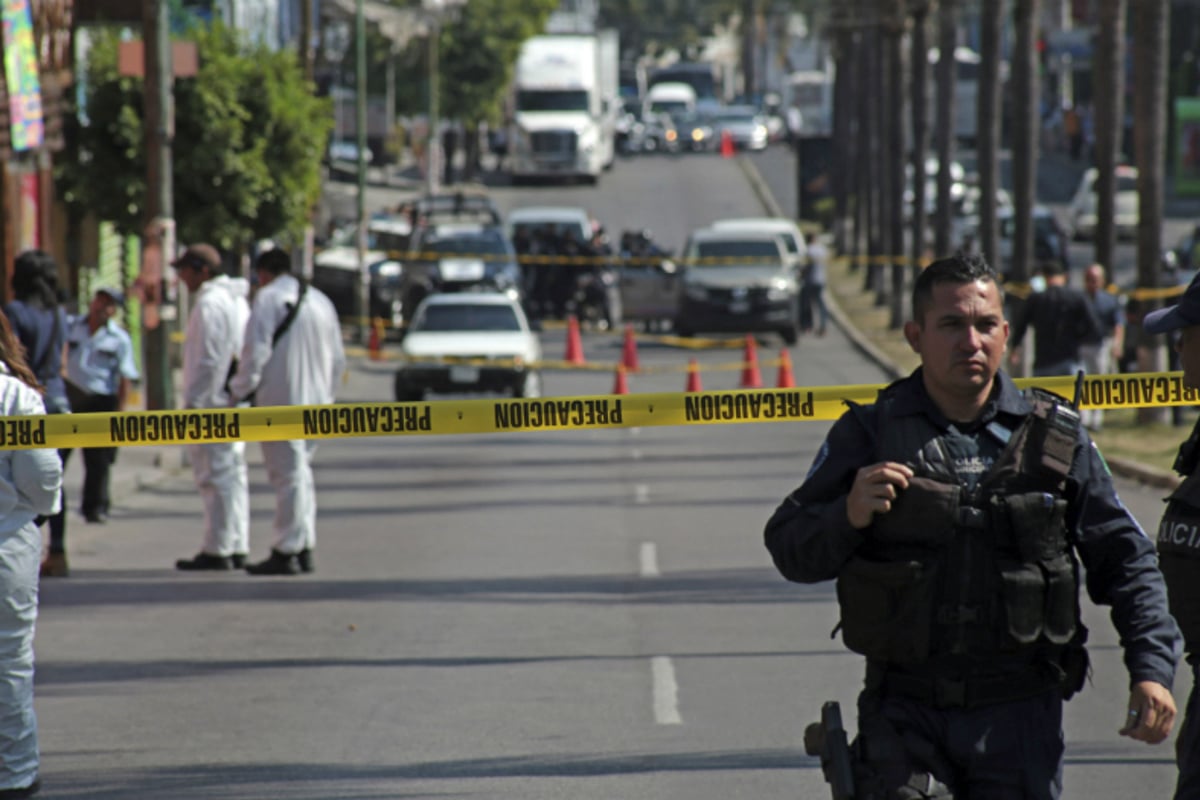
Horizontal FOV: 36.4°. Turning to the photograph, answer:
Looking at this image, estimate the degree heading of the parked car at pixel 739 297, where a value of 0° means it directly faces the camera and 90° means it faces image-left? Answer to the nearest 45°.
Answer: approximately 0°

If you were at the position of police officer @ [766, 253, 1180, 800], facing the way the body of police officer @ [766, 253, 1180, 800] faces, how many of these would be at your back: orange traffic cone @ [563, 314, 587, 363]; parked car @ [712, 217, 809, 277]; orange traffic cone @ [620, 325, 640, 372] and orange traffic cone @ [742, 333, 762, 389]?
4

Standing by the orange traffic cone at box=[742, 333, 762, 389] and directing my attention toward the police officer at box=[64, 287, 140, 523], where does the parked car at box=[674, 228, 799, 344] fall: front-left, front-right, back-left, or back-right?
back-right

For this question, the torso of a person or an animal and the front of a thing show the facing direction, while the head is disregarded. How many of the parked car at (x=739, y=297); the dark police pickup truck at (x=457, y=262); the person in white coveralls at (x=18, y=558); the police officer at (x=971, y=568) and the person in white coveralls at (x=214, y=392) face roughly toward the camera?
3

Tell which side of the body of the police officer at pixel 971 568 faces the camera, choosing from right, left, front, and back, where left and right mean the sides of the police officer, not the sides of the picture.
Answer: front

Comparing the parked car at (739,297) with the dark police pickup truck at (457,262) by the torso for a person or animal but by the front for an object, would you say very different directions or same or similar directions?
same or similar directions

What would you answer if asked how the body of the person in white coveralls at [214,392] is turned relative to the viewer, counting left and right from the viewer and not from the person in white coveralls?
facing to the left of the viewer

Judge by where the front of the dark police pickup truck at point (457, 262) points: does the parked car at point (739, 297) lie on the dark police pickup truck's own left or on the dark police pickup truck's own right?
on the dark police pickup truck's own left

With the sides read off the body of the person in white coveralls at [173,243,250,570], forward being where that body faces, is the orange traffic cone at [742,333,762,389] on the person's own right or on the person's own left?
on the person's own right

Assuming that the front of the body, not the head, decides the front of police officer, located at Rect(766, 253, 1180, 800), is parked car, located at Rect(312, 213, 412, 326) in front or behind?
behind

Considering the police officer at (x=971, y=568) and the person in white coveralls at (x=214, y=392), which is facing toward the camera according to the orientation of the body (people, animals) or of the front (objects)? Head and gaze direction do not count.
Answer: the police officer

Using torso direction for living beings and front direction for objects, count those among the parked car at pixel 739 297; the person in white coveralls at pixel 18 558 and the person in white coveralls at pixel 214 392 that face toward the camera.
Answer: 1
